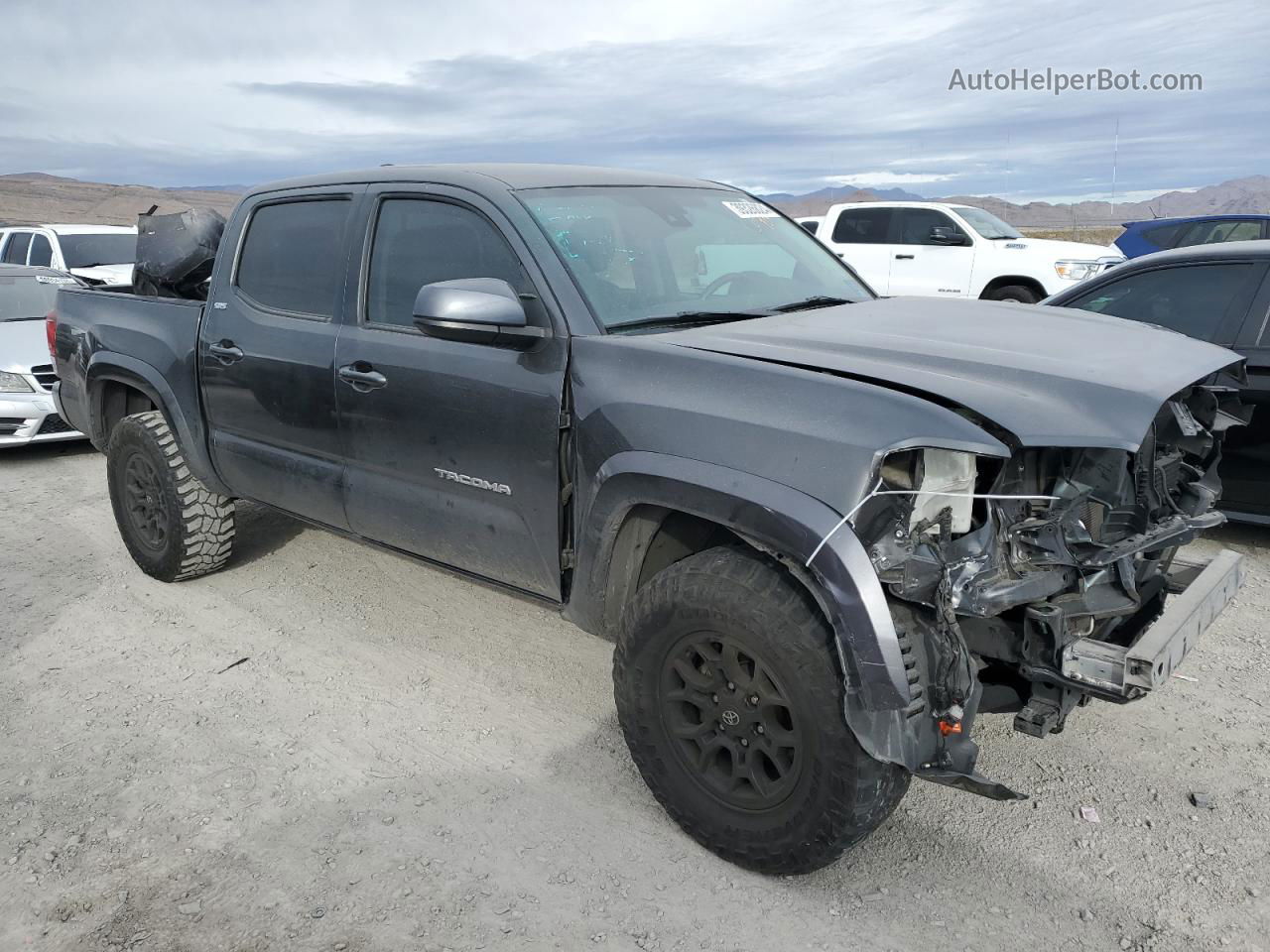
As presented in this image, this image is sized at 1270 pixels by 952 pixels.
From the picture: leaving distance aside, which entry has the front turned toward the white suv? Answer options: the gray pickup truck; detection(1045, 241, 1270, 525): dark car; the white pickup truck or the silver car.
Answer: the dark car

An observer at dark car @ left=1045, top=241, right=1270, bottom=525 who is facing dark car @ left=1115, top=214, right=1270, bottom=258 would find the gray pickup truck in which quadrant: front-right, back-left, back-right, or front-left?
back-left

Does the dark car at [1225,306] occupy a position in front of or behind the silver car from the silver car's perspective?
in front

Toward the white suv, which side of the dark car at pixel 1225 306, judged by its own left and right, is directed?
front

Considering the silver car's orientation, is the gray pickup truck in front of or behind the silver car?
in front

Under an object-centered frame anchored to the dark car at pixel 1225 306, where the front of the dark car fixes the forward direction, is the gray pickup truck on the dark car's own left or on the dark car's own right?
on the dark car's own left

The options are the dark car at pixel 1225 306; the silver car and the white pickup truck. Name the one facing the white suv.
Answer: the dark car

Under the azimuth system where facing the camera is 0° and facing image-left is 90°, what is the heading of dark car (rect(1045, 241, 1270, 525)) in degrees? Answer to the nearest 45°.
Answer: approximately 90°

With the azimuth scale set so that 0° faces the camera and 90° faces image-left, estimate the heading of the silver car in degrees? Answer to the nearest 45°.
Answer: approximately 315°

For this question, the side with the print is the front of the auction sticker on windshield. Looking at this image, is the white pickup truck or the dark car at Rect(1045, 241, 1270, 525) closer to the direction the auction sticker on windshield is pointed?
the dark car

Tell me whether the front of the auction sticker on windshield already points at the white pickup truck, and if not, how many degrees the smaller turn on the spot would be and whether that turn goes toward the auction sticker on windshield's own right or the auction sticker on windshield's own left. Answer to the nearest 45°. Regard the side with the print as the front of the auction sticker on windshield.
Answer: approximately 135° to the auction sticker on windshield's own left
